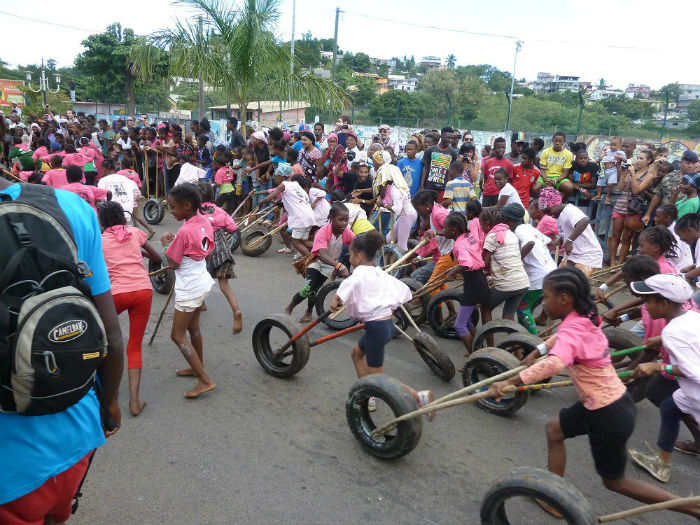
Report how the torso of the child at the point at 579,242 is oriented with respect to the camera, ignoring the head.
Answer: to the viewer's left

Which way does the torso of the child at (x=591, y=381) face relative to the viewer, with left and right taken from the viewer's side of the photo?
facing to the left of the viewer

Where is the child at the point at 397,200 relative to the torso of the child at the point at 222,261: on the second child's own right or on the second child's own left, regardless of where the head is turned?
on the second child's own right

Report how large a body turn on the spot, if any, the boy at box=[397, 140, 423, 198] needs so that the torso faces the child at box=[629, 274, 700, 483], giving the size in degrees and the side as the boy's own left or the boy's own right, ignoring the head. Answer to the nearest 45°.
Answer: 0° — they already face them

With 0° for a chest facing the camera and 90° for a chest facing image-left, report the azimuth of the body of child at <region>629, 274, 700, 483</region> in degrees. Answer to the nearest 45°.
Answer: approximately 90°

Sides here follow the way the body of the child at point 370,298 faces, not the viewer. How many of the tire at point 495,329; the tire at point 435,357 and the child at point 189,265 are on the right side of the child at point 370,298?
2

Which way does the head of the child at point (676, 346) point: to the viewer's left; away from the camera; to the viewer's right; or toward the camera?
to the viewer's left

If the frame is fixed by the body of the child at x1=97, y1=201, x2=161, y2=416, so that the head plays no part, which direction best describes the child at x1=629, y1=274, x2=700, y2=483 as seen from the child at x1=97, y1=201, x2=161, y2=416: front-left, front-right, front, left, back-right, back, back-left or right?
back-right

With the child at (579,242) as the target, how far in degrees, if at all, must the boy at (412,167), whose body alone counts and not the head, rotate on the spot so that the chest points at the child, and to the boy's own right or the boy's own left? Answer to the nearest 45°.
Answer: approximately 45° to the boy's own left

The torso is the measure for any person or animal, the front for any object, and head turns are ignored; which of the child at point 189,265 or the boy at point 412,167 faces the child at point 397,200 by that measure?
the boy

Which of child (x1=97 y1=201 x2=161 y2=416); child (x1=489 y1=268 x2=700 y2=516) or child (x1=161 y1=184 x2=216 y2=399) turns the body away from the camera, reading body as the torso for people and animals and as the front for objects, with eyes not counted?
child (x1=97 y1=201 x2=161 y2=416)

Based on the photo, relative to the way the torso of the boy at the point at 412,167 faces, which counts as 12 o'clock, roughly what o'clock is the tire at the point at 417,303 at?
The tire is roughly at 12 o'clock from the boy.

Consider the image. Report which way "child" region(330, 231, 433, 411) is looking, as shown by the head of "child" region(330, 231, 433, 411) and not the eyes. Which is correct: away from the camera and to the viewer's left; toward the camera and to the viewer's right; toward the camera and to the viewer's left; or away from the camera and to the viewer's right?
away from the camera and to the viewer's left

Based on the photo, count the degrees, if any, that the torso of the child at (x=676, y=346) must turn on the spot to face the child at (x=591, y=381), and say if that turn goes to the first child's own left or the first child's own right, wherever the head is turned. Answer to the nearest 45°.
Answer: approximately 45° to the first child's own left
